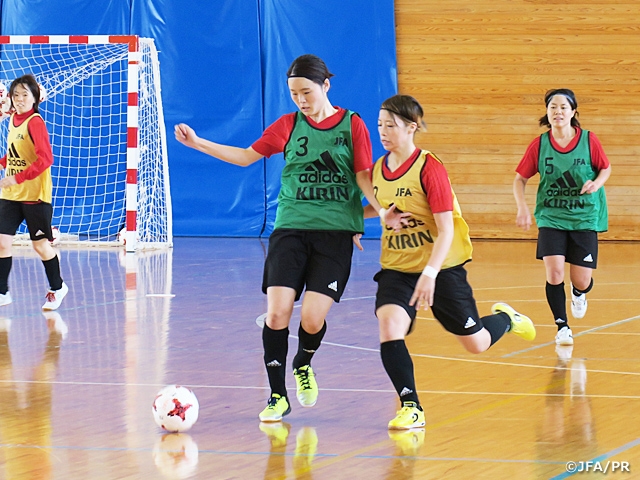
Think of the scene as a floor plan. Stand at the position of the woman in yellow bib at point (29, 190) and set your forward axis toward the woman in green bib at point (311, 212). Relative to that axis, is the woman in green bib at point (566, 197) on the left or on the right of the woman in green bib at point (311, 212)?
left

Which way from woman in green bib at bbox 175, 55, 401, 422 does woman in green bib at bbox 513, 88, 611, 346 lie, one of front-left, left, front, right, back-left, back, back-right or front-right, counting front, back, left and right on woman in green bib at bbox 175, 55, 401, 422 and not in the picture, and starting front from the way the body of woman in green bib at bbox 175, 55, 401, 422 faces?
back-left

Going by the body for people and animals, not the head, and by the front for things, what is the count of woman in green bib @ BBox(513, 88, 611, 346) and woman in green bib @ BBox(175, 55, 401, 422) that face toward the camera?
2

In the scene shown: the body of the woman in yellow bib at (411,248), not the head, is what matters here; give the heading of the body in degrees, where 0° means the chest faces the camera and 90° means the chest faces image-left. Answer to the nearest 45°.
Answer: approximately 45°

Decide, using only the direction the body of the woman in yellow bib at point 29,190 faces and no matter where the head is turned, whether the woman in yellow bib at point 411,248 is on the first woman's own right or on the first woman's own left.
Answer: on the first woman's own left

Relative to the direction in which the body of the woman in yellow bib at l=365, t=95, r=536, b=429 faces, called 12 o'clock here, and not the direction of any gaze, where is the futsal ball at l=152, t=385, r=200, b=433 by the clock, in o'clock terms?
The futsal ball is roughly at 1 o'clock from the woman in yellow bib.

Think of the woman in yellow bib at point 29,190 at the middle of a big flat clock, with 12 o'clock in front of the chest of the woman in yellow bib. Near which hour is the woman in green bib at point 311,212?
The woman in green bib is roughly at 10 o'clock from the woman in yellow bib.

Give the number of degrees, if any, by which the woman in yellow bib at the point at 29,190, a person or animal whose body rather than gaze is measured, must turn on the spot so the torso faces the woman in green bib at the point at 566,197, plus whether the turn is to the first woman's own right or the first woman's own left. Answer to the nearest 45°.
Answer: approximately 90° to the first woman's own left
